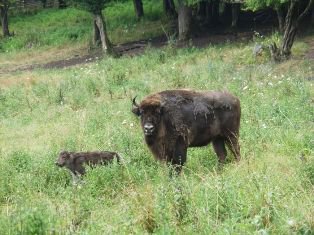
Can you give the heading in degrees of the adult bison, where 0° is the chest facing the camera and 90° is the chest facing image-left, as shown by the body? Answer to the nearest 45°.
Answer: approximately 45°

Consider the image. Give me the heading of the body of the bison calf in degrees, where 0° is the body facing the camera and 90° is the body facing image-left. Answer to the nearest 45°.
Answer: approximately 90°

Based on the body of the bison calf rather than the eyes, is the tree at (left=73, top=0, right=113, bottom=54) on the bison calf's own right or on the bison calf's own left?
on the bison calf's own right

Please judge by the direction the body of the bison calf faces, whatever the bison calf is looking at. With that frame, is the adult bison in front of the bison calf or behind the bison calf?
behind

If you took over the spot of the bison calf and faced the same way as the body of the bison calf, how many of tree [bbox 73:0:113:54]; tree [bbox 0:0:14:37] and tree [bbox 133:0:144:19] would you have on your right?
3

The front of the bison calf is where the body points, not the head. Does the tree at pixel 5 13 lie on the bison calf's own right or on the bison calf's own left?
on the bison calf's own right

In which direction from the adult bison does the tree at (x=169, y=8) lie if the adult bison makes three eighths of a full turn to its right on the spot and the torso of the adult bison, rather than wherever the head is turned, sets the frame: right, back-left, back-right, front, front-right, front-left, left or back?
front

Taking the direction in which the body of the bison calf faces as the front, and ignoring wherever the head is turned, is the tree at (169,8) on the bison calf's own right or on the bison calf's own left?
on the bison calf's own right
